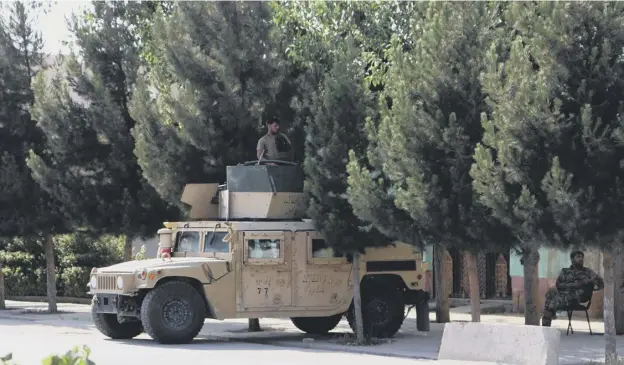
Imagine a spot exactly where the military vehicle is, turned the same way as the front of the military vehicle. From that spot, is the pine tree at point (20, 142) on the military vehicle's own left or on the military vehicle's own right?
on the military vehicle's own right

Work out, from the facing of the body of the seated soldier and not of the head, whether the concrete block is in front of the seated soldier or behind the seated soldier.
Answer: in front

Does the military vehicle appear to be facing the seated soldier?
no

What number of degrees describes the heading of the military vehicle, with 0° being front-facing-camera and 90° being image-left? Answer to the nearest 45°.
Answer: approximately 45°

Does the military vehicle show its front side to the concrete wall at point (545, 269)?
no

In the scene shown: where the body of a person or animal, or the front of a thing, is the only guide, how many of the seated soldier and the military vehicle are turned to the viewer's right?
0

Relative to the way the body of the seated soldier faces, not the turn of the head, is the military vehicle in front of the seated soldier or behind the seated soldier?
in front

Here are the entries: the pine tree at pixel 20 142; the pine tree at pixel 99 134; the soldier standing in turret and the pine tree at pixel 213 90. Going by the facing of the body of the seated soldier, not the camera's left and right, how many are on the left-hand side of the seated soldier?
0

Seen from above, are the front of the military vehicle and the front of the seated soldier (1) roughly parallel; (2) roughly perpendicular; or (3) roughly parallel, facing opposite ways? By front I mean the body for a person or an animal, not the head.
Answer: roughly parallel

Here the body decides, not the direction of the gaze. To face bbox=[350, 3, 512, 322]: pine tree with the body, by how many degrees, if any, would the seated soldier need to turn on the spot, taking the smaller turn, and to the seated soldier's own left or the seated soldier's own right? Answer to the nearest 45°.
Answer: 0° — they already face it

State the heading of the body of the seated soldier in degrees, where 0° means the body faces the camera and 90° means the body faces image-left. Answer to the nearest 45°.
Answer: approximately 45°

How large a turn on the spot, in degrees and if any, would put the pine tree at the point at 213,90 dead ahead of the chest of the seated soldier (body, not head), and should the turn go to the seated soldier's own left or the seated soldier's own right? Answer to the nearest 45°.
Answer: approximately 45° to the seated soldier's own right
